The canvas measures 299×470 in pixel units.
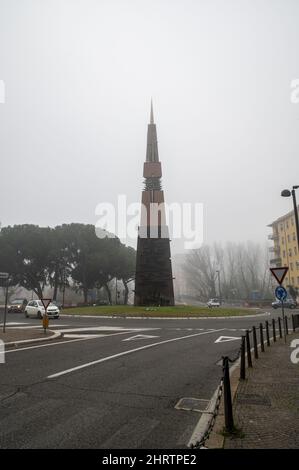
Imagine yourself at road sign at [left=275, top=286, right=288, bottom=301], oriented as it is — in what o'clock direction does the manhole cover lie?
The manhole cover is roughly at 12 o'clock from the road sign.

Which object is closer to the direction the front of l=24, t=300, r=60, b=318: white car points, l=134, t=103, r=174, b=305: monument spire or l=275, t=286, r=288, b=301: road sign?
the road sign

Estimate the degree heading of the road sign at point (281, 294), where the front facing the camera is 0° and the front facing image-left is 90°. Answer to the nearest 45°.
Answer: approximately 0°

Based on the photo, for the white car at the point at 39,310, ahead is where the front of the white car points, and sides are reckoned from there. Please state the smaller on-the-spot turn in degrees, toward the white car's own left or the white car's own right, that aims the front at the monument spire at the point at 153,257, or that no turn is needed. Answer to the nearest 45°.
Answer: approximately 90° to the white car's own left

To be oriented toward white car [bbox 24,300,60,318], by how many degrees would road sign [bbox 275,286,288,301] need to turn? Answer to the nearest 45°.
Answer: approximately 135° to its right

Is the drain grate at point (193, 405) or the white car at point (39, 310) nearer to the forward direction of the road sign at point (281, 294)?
the drain grate

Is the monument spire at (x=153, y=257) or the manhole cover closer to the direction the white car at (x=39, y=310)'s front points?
the manhole cover

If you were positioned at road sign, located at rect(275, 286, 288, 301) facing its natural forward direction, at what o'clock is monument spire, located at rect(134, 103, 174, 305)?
The monument spire is roughly at 5 o'clock from the road sign.
